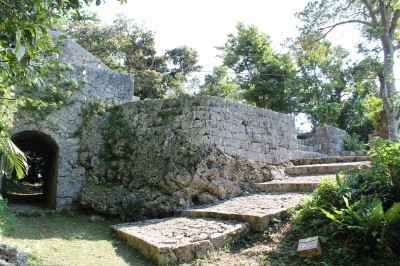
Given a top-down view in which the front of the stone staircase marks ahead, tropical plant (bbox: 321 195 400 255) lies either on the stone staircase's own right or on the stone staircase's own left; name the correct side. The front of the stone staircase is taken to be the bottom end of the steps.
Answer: on the stone staircase's own left

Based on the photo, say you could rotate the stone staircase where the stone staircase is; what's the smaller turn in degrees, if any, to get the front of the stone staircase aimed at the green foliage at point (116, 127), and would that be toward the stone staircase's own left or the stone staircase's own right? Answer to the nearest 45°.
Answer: approximately 90° to the stone staircase's own right

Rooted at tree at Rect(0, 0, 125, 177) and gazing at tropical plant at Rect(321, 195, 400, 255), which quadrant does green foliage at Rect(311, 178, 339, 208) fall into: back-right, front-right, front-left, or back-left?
front-left

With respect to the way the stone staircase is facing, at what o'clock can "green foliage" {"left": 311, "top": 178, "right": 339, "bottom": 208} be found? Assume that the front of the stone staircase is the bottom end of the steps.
The green foliage is roughly at 8 o'clock from the stone staircase.

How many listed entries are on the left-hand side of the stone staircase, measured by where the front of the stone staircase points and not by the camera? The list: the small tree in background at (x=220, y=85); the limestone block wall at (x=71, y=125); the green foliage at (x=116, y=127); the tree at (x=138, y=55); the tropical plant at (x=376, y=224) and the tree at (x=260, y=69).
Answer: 1

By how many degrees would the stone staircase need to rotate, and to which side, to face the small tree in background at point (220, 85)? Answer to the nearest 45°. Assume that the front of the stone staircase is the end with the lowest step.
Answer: approximately 135° to its right

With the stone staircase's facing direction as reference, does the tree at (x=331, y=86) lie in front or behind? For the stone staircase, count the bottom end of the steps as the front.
behind

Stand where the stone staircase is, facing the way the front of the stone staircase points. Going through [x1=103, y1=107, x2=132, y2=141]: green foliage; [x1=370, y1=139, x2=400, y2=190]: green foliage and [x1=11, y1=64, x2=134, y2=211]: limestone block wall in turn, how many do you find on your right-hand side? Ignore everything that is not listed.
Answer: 2

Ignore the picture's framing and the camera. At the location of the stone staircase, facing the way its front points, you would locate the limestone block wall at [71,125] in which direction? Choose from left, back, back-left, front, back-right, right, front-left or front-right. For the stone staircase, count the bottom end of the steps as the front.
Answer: right

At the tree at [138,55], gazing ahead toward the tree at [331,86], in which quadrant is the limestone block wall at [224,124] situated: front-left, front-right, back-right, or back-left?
front-right
